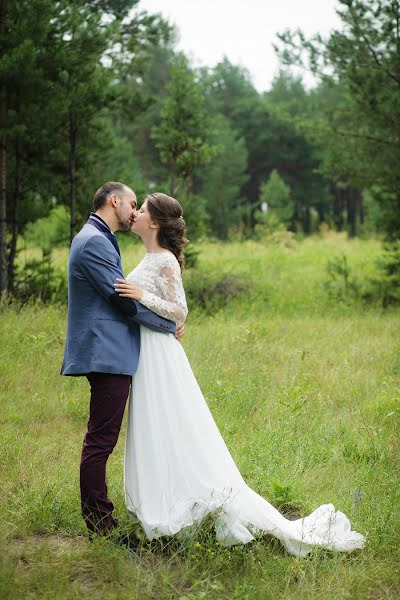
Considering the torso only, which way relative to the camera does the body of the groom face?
to the viewer's right

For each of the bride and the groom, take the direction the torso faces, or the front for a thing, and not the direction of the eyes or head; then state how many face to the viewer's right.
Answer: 1

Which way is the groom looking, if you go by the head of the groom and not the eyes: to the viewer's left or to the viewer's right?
to the viewer's right

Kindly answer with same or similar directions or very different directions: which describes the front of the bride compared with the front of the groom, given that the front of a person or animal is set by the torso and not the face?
very different directions

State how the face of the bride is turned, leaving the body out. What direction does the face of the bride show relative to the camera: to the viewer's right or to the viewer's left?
to the viewer's left

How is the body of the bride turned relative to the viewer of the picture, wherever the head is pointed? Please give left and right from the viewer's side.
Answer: facing to the left of the viewer
